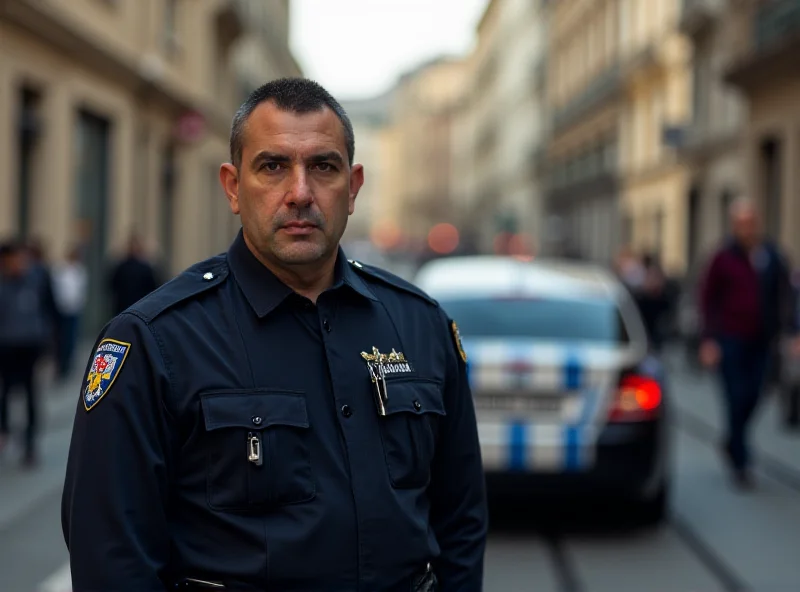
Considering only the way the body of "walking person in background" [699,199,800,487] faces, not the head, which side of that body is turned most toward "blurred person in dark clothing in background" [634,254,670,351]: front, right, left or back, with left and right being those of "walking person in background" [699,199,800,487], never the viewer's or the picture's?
back

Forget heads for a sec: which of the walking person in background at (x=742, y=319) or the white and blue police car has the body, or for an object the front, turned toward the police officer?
the walking person in background

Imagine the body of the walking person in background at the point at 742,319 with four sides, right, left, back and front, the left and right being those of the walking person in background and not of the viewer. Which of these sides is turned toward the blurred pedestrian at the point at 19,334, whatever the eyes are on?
right

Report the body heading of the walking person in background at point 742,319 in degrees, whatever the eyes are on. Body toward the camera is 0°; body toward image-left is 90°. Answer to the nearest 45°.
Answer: approximately 0°

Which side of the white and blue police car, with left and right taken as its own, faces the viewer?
back

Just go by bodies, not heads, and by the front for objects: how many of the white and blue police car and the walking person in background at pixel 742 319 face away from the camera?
1

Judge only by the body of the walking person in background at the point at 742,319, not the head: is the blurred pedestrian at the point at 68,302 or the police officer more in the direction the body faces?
the police officer

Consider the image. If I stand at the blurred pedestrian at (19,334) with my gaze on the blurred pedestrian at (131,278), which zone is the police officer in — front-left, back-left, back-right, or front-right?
back-right

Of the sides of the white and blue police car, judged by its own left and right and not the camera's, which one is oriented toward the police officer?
back
